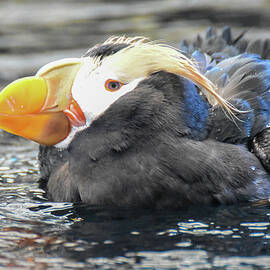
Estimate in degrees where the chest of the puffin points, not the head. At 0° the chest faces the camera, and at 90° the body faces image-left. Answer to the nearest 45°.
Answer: approximately 90°
